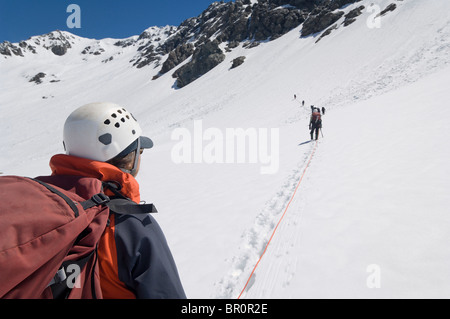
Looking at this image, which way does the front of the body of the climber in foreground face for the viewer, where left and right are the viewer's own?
facing away from the viewer and to the right of the viewer
